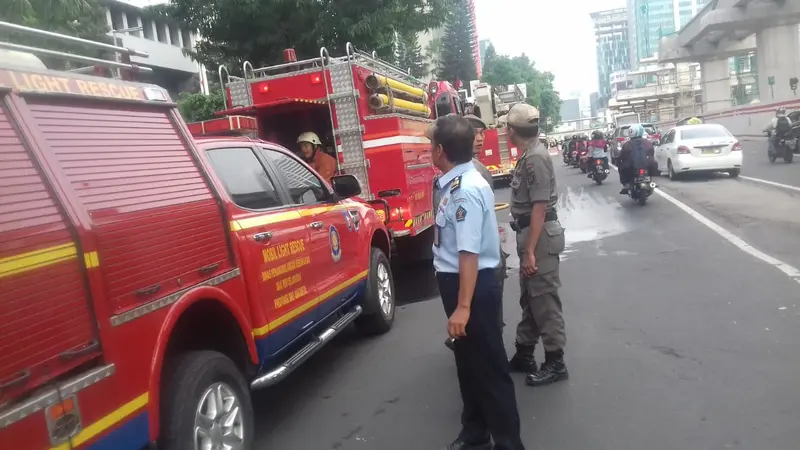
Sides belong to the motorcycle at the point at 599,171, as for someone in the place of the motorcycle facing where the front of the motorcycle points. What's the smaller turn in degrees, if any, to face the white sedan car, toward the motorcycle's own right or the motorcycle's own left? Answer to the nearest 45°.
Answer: approximately 45° to the motorcycle's own right

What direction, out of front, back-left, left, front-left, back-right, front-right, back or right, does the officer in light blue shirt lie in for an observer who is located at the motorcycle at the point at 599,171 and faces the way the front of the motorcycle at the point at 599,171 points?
back

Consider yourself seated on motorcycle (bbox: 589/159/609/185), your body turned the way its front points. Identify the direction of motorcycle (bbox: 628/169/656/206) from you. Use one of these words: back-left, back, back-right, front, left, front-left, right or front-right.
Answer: back

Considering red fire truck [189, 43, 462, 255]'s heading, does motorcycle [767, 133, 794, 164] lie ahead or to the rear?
ahead

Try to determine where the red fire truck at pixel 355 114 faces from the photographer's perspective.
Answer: facing away from the viewer and to the right of the viewer

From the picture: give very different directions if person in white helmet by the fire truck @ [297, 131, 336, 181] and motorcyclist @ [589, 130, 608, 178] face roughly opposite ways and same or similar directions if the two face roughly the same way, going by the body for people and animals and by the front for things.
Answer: very different directions

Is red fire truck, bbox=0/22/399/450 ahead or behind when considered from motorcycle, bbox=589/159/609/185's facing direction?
behind

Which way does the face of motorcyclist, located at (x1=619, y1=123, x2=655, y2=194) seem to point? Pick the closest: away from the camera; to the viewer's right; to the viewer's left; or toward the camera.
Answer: away from the camera

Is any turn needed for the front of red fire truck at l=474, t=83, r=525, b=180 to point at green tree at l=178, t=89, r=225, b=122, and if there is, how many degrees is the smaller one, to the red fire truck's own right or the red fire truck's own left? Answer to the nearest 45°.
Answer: approximately 90° to the red fire truck's own left

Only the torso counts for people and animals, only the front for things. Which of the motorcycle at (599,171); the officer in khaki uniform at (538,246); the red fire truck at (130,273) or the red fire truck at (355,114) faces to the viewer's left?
the officer in khaki uniform

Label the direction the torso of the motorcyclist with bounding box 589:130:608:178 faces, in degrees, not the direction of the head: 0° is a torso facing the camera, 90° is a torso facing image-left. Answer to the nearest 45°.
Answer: approximately 180°

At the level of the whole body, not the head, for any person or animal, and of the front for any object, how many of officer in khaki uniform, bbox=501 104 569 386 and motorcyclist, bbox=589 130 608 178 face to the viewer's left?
1

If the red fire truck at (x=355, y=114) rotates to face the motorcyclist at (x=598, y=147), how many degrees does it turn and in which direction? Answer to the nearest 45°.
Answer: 0° — it already faces them

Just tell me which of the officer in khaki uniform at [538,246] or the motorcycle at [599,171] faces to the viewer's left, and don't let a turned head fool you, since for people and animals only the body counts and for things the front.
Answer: the officer in khaki uniform

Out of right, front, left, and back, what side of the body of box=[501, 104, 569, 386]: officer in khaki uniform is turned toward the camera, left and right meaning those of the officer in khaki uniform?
left

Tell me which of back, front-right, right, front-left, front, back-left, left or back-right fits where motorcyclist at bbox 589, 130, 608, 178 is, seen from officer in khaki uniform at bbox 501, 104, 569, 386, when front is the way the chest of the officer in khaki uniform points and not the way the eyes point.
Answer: right

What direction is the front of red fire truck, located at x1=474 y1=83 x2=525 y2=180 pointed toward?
away from the camera

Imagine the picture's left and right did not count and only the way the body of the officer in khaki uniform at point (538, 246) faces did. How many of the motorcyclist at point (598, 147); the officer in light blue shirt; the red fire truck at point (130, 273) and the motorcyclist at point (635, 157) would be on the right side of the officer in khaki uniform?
2

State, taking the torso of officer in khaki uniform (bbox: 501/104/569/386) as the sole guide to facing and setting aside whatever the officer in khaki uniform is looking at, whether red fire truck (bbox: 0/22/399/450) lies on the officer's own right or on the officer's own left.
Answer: on the officer's own left

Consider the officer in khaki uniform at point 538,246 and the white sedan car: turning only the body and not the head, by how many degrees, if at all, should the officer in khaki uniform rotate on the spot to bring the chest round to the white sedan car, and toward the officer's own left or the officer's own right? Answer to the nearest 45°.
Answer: approximately 90° to the officer's own right
